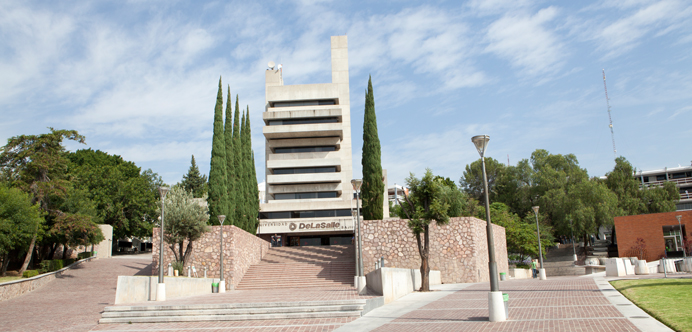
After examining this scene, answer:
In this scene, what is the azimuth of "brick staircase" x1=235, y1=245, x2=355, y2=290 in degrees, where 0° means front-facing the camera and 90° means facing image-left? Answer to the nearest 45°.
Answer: approximately 0°

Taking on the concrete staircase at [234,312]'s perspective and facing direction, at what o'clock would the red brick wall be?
The red brick wall is roughly at 8 o'clock from the concrete staircase.

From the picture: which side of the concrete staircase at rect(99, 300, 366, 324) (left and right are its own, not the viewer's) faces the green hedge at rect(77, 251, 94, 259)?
back

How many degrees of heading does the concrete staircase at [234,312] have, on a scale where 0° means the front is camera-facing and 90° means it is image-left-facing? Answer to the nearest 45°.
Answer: approximately 0°

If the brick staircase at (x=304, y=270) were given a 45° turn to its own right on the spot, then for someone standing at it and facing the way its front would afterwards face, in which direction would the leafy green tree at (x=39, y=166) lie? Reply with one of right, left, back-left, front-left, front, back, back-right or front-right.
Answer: front-right

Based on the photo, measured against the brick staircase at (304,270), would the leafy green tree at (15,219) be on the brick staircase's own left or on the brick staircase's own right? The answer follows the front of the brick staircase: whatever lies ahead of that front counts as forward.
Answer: on the brick staircase's own right

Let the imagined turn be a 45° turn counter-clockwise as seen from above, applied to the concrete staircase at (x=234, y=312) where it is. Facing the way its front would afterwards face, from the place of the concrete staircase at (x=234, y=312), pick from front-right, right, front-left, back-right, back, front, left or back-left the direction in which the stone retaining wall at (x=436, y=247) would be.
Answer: left

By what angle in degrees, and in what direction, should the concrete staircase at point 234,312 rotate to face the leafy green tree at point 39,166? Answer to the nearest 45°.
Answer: approximately 135° to its right

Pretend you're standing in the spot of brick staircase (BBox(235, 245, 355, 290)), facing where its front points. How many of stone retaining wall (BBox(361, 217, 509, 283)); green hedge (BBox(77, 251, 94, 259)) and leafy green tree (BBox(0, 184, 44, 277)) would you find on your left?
1

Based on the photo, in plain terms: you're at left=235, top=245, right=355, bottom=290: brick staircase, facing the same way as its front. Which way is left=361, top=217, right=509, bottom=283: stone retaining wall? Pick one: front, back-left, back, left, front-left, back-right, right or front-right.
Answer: left

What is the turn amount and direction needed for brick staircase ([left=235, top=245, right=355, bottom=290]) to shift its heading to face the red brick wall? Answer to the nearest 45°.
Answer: approximately 90° to its left

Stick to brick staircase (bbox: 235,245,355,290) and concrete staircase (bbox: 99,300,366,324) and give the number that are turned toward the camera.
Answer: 2
